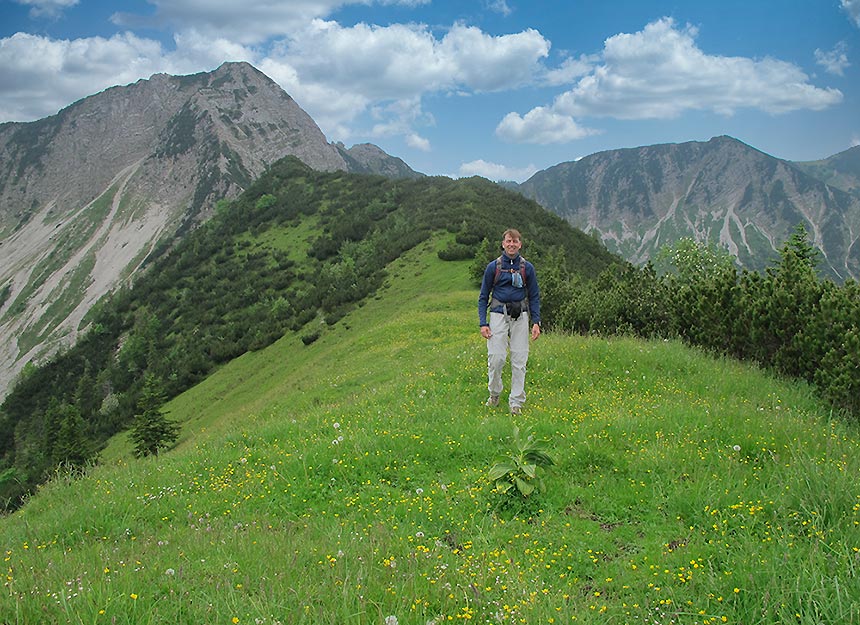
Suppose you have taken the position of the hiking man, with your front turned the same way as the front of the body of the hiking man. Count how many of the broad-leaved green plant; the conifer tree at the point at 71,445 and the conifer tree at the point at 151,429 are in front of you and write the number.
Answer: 1

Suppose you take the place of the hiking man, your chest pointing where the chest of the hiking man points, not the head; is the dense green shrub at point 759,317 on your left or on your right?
on your left

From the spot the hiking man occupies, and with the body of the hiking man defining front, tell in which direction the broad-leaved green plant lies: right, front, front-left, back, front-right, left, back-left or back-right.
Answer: front

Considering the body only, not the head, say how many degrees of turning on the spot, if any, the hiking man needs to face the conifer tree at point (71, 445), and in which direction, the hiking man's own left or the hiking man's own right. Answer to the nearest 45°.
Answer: approximately 135° to the hiking man's own right

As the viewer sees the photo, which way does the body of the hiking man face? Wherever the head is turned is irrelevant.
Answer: toward the camera

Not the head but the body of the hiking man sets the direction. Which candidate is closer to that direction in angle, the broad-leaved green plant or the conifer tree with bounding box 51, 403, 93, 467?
the broad-leaved green plant

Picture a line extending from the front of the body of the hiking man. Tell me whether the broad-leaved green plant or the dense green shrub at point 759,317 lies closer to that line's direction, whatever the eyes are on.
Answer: the broad-leaved green plant

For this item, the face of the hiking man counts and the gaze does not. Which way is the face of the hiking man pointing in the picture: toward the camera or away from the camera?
toward the camera
